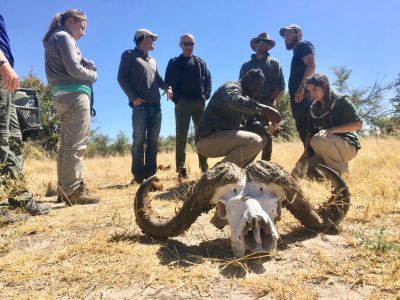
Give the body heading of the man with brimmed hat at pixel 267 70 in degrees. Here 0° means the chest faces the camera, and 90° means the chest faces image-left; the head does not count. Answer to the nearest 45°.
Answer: approximately 0°

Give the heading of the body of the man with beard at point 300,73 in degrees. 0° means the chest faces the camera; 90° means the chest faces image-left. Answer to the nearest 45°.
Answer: approximately 90°

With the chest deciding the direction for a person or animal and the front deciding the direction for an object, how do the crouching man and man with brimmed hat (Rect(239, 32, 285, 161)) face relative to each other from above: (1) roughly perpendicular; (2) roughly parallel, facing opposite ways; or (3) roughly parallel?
roughly perpendicular
